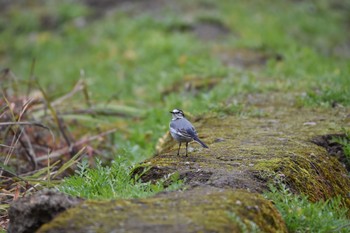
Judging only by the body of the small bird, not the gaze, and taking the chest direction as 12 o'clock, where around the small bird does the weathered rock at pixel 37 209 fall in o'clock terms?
The weathered rock is roughly at 10 o'clock from the small bird.

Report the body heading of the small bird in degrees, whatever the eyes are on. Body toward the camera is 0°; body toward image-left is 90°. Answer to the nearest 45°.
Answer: approximately 90°

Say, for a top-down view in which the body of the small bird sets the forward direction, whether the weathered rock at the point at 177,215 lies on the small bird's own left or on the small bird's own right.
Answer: on the small bird's own left

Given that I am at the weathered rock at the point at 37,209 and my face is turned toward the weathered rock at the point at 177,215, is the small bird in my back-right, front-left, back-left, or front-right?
front-left
